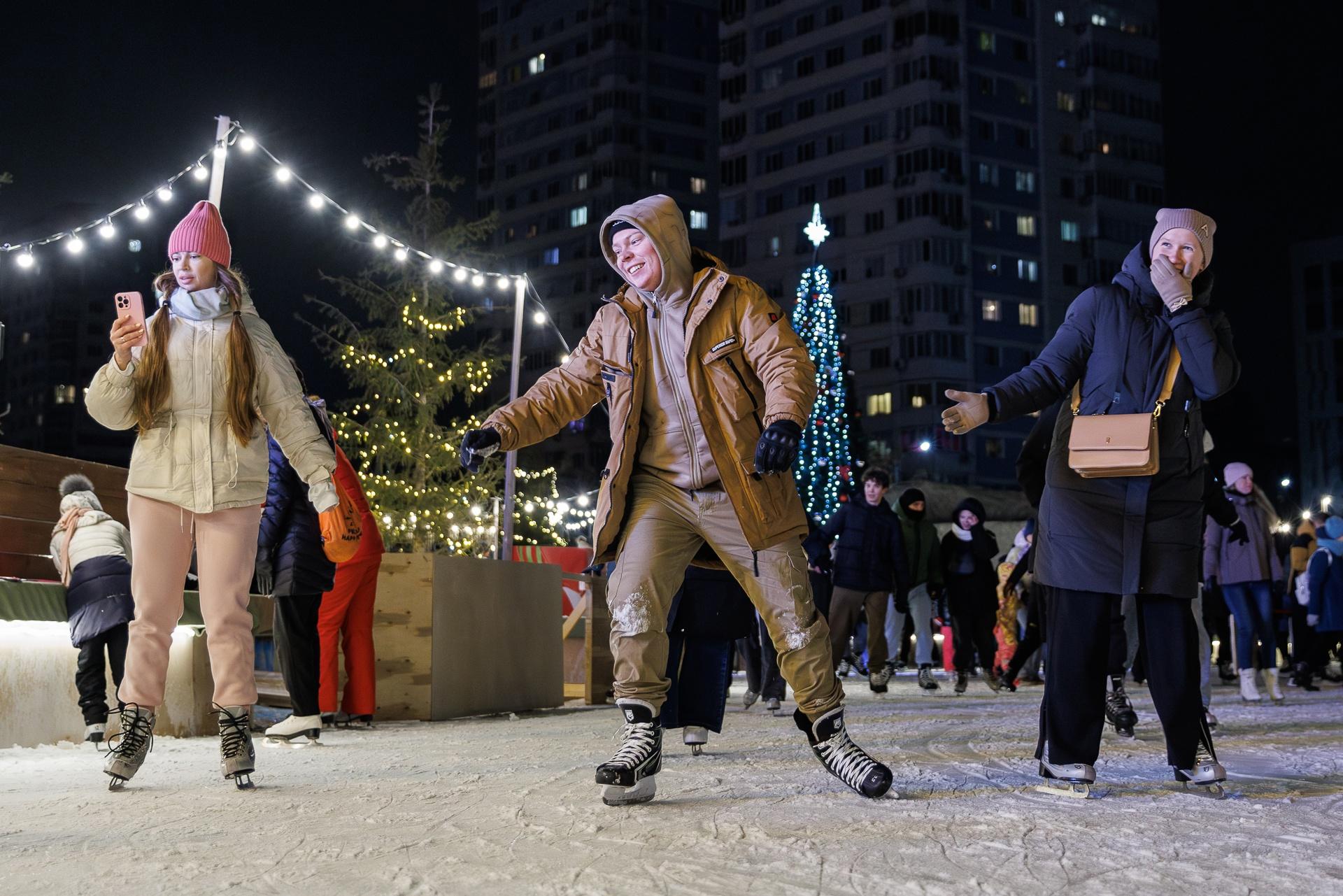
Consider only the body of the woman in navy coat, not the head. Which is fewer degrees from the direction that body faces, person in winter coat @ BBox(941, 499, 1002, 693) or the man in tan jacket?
the man in tan jacket

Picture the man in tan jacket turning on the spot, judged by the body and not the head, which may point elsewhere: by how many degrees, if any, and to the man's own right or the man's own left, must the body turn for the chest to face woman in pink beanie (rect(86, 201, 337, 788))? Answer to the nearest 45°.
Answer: approximately 90° to the man's own right

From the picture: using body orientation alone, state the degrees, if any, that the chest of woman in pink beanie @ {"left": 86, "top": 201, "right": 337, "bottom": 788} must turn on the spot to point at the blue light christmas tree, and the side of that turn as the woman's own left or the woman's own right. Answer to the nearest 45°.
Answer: approximately 135° to the woman's own left

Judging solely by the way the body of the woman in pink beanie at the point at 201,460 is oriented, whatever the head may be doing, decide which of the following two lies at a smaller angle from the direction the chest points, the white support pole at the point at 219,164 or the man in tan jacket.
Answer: the man in tan jacket

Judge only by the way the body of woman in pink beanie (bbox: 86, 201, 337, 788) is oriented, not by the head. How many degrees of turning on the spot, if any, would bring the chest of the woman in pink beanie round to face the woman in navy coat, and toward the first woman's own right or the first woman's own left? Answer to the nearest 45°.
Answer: approximately 45° to the first woman's own left

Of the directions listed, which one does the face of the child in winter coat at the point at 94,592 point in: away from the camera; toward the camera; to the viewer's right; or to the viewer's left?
away from the camera

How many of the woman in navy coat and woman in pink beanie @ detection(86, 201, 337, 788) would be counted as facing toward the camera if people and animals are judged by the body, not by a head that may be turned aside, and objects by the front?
2

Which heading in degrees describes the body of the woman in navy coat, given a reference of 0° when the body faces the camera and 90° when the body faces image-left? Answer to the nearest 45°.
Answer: approximately 0°
